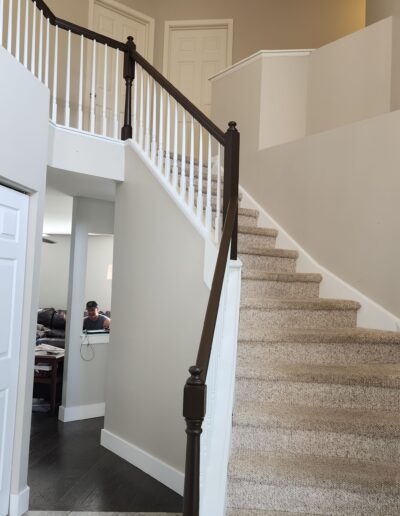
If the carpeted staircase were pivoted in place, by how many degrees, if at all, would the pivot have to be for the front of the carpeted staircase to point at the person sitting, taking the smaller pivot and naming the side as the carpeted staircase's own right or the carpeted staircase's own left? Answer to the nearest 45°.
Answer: approximately 135° to the carpeted staircase's own right

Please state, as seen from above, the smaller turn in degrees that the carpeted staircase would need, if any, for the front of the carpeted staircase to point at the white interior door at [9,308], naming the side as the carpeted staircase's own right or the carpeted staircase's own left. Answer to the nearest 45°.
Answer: approximately 90° to the carpeted staircase's own right

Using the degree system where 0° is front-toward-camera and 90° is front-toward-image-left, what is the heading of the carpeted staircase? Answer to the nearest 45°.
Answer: approximately 0°
